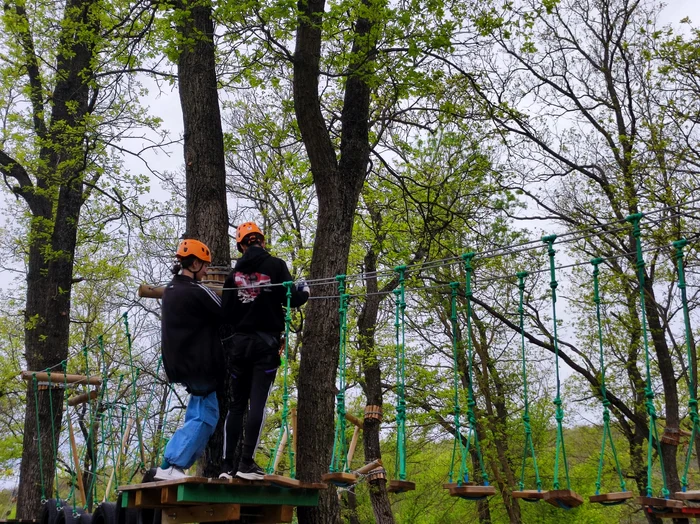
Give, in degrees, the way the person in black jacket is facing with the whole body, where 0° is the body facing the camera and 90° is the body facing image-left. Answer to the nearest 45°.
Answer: approximately 225°

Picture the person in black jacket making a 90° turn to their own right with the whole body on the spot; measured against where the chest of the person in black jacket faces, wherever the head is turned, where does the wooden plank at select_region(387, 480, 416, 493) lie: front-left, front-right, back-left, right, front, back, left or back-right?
front

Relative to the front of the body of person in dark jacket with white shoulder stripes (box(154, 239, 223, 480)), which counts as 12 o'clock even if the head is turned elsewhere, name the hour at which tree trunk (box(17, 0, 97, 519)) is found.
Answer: The tree trunk is roughly at 10 o'clock from the person in dark jacket with white shoulder stripes.

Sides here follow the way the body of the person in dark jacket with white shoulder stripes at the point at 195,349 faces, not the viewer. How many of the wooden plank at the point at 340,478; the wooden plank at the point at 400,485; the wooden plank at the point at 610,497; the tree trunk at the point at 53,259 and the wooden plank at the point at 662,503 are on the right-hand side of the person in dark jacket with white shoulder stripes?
4

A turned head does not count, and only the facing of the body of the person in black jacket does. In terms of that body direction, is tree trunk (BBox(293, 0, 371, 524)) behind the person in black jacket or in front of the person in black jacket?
in front

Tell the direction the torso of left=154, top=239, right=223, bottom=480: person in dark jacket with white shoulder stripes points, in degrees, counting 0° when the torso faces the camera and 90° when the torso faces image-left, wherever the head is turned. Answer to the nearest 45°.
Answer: approximately 225°

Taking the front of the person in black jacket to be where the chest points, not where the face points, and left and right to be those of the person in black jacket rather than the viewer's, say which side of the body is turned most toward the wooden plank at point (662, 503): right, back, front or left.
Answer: right

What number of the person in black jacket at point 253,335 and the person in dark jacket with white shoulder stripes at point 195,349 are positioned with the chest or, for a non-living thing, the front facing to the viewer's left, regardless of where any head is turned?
0
